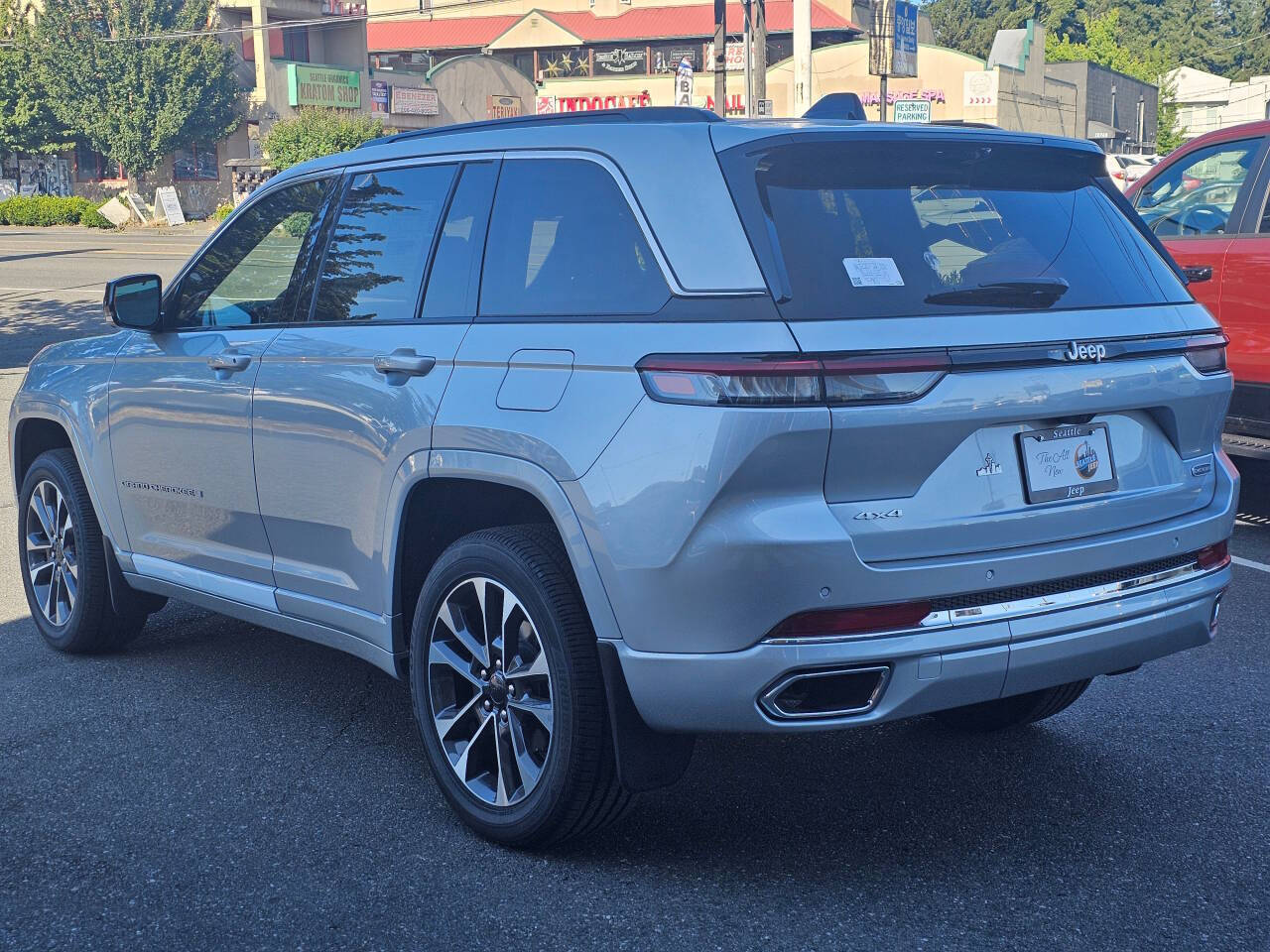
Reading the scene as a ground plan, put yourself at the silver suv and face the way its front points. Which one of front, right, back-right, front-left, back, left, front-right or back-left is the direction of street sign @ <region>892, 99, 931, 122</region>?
front-right

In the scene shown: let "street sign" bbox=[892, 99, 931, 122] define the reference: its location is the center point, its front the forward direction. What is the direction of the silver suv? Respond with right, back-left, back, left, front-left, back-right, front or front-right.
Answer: front

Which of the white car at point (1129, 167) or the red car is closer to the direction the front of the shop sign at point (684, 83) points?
the red car

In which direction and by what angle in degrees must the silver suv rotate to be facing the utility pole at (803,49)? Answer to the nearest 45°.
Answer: approximately 45° to its right

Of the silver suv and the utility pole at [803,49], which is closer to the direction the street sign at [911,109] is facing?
the silver suv

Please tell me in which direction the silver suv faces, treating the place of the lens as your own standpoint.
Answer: facing away from the viewer and to the left of the viewer

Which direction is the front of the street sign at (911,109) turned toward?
toward the camera

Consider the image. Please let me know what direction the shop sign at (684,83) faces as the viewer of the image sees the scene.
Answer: facing the viewer

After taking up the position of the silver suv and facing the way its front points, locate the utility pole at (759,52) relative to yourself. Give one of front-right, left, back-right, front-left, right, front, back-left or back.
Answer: front-right

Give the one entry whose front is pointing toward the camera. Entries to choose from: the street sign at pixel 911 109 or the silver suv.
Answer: the street sign

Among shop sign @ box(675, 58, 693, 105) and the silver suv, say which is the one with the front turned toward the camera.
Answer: the shop sign

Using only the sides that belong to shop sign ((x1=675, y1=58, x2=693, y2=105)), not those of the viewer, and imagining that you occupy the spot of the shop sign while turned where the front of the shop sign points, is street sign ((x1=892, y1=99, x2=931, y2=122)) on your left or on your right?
on your left

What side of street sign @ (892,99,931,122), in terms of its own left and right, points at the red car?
front

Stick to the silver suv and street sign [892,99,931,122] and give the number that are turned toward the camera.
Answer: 1
